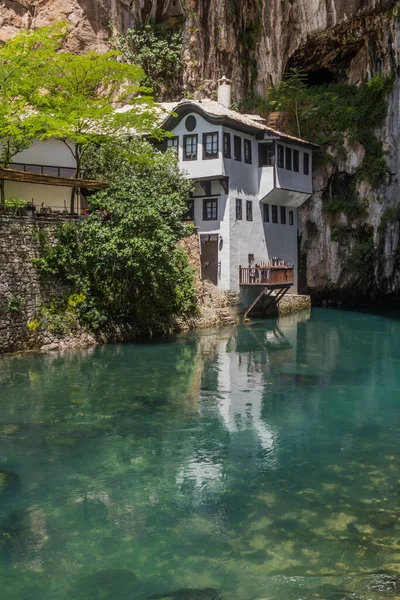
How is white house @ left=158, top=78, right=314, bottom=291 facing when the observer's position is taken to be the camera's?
facing the viewer and to the left of the viewer

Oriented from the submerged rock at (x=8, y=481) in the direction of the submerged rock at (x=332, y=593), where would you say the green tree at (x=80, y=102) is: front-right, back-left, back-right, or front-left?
back-left

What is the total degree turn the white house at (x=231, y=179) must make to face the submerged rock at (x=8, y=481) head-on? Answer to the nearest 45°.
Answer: approximately 45° to its left

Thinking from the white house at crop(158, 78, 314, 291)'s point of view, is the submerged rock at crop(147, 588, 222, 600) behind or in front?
in front

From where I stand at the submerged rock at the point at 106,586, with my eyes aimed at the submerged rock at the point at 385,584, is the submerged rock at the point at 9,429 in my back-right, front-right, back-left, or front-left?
back-left

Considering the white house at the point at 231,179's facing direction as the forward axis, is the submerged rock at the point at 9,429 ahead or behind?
ahead

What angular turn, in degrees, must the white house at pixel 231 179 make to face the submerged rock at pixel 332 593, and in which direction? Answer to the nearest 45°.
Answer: approximately 45° to its left

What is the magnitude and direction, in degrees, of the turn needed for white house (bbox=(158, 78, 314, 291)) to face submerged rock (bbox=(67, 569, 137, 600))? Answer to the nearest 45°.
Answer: approximately 45° to its left

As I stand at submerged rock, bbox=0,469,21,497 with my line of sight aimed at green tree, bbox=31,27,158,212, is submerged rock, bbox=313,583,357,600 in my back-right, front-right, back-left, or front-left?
back-right

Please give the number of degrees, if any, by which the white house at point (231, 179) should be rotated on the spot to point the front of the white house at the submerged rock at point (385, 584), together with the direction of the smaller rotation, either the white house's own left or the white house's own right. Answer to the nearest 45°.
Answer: approximately 45° to the white house's own left

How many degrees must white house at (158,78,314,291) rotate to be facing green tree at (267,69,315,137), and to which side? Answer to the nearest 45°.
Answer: approximately 180°

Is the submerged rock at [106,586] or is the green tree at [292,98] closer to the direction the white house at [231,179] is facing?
the submerged rock
